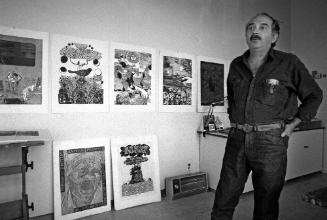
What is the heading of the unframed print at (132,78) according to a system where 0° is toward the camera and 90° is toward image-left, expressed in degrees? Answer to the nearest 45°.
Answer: approximately 315°

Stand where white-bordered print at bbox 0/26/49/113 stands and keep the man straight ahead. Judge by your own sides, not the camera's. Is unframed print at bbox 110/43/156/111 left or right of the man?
left

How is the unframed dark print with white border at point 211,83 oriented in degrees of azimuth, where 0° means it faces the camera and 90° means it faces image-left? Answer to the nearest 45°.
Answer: approximately 315°

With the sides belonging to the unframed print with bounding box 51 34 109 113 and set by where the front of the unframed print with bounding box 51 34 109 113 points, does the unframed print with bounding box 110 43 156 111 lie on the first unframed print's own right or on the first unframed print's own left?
on the first unframed print's own left

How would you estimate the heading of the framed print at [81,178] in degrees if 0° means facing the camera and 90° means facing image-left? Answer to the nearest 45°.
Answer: approximately 315°

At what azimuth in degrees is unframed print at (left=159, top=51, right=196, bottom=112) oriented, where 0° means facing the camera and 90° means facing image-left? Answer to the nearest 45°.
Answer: approximately 315°
